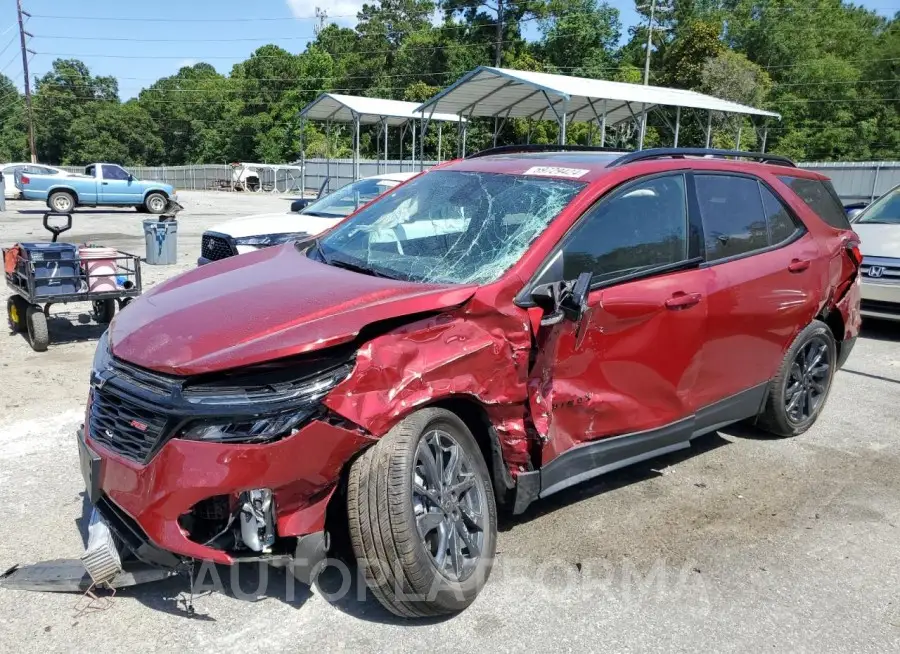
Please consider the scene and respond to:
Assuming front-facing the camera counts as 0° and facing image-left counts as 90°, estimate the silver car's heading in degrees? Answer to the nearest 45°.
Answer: approximately 45°

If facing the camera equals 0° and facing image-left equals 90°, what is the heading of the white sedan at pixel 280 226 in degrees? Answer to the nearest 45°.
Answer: approximately 45°

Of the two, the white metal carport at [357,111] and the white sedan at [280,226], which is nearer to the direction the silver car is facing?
the white sedan

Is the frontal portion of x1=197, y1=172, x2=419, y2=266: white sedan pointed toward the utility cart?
yes

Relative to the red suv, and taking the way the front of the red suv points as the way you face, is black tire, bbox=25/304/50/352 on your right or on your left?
on your right

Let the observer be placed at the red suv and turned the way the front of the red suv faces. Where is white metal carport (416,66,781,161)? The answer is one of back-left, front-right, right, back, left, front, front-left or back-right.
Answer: back-right

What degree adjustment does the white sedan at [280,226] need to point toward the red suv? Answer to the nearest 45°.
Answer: approximately 45° to its left

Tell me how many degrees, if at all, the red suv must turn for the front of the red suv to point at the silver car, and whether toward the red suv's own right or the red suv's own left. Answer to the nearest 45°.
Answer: approximately 180°
